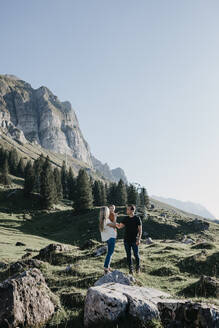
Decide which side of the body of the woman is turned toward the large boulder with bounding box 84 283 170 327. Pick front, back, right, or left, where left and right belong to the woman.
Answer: right

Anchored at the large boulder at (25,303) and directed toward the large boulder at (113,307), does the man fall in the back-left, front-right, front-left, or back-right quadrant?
front-left

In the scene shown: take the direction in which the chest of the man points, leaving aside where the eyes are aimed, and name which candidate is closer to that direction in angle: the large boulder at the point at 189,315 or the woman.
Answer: the woman

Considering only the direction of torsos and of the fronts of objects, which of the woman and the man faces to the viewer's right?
the woman

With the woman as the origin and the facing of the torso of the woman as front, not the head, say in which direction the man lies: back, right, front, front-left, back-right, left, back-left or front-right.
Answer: front-left

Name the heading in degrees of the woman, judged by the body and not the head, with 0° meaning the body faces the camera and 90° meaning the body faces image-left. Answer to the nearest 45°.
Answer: approximately 270°

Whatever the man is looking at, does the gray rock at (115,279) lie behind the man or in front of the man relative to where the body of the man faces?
in front

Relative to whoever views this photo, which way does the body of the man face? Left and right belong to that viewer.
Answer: facing the viewer and to the left of the viewer

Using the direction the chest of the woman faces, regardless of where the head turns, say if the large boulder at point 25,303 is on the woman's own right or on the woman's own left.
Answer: on the woman's own right

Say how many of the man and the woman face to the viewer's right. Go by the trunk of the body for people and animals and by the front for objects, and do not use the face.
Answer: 1

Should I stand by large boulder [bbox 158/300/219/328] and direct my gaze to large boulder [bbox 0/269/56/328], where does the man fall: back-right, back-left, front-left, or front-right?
front-right
